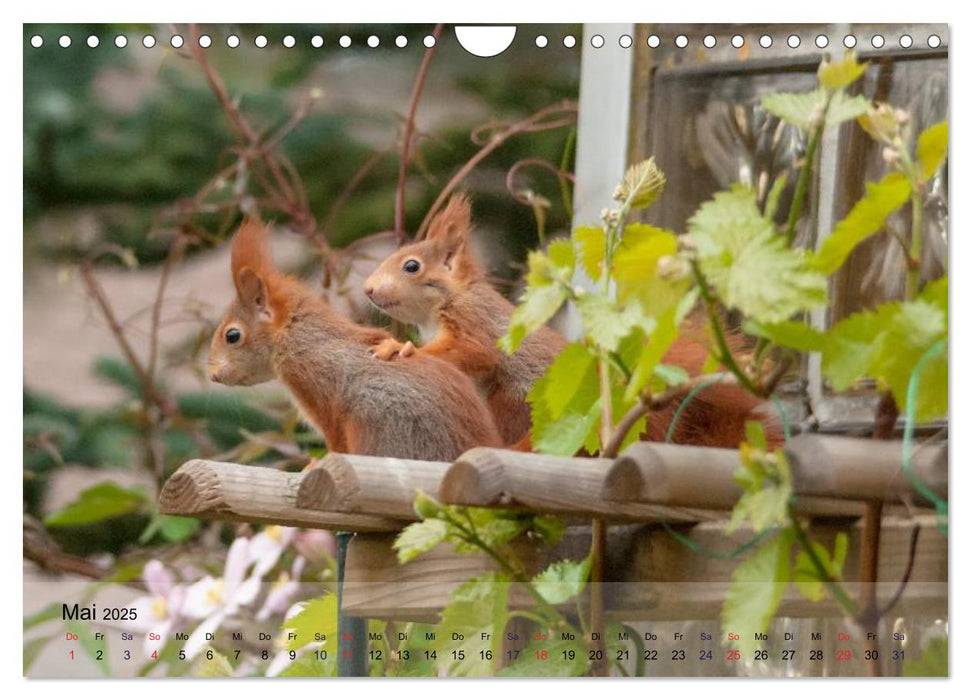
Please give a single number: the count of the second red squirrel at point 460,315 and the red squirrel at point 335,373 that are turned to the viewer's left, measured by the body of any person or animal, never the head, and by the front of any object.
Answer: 2

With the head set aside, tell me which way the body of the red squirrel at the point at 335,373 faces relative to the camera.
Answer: to the viewer's left

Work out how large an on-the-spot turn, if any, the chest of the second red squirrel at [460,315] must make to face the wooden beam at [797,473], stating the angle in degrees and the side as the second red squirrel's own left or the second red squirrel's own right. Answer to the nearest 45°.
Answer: approximately 135° to the second red squirrel's own left

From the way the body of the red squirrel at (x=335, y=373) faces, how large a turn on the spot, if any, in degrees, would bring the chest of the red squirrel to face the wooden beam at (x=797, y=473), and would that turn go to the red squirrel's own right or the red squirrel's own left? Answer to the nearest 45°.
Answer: approximately 135° to the red squirrel's own left

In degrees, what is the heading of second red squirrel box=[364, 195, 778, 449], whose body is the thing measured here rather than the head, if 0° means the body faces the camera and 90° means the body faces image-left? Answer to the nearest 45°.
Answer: approximately 90°
